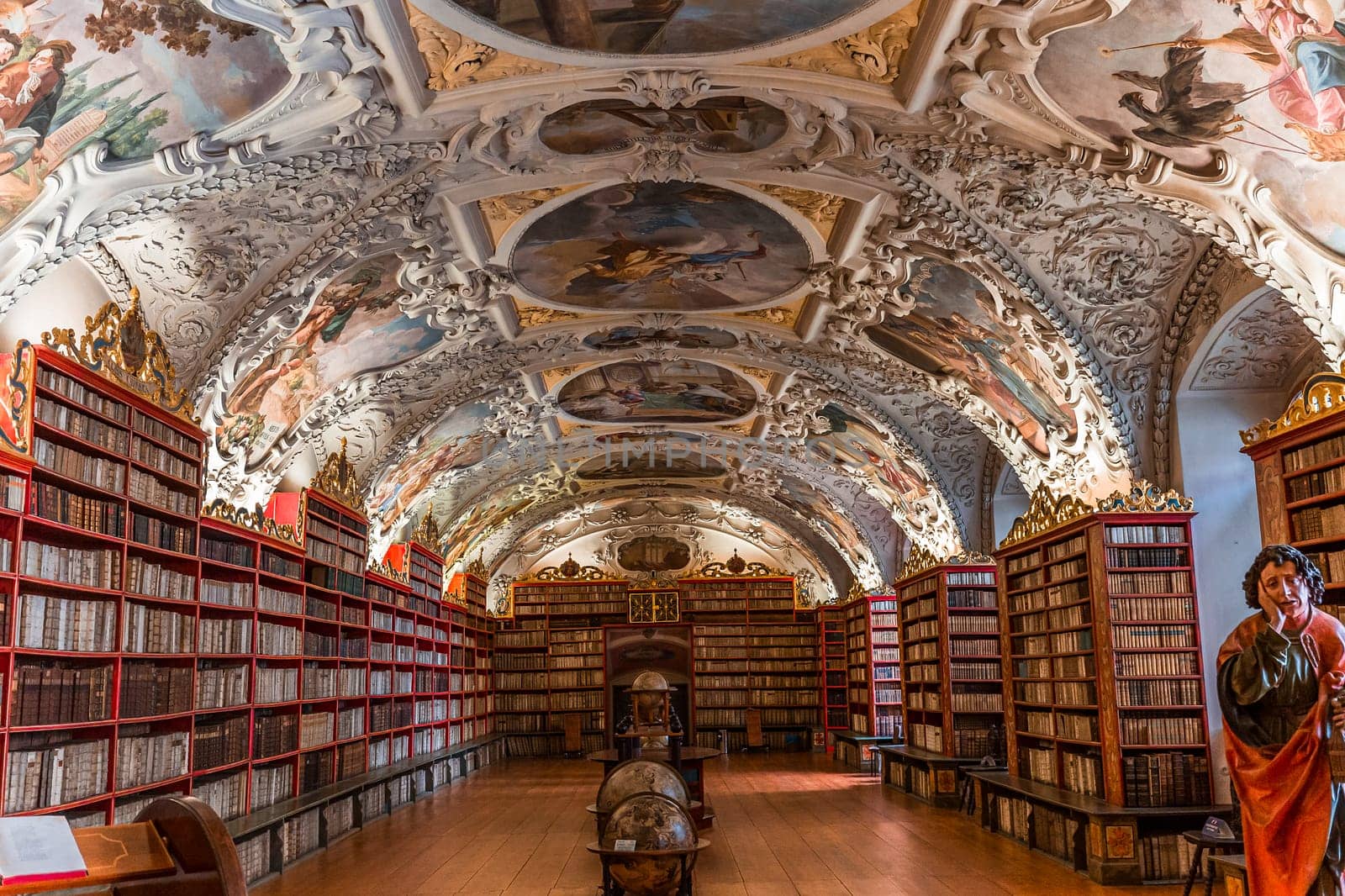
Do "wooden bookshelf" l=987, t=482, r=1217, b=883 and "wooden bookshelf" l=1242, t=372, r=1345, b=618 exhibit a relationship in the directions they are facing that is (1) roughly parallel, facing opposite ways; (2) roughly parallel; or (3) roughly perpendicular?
roughly parallel

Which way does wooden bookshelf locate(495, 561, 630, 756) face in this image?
toward the camera

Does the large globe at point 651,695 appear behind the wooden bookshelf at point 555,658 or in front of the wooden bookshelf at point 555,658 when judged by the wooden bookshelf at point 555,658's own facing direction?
in front

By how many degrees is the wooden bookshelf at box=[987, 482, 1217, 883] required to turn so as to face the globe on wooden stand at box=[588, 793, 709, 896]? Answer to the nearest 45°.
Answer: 0° — it already faces it

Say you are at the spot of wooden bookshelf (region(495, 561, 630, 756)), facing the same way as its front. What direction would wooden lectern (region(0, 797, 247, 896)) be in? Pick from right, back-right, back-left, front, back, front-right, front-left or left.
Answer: front

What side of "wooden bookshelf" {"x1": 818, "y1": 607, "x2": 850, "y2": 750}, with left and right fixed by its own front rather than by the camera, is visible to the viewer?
front

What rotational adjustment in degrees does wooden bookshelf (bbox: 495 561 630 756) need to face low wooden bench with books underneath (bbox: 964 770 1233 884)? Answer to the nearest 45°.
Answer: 0° — it already faces it

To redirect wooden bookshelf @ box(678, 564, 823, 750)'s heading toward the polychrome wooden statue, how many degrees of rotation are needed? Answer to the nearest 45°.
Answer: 0° — it already faces it

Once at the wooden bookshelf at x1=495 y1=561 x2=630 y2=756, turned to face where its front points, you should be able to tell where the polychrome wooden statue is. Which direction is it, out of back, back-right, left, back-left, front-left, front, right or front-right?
front

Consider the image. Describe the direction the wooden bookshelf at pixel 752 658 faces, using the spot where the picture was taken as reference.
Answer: facing the viewer

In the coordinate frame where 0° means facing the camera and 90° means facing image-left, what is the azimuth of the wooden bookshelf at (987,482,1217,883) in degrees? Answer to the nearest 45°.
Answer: approximately 45°
